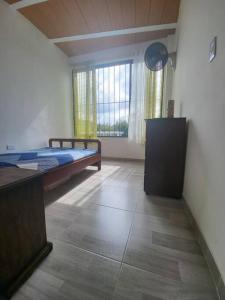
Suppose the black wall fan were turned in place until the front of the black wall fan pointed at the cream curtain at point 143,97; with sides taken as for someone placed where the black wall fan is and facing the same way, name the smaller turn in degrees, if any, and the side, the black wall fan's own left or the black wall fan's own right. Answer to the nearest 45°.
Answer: approximately 135° to the black wall fan's own right

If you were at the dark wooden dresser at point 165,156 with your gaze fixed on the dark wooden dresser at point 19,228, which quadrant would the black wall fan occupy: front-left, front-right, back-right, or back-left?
back-right

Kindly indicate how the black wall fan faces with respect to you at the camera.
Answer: facing the viewer and to the left of the viewer

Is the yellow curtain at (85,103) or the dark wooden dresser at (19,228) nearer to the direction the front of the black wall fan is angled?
the dark wooden dresser

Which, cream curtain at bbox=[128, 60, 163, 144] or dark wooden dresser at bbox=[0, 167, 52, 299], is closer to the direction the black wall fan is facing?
the dark wooden dresser

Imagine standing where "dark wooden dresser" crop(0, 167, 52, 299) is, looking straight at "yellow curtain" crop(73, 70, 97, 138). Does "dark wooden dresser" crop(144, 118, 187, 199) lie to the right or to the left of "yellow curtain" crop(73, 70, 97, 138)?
right

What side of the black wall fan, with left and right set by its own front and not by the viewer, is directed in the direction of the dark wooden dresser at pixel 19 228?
front

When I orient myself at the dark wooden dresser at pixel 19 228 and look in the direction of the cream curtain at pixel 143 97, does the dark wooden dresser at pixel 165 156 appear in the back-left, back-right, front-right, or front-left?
front-right

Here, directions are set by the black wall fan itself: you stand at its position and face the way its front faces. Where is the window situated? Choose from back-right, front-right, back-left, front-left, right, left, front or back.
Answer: right

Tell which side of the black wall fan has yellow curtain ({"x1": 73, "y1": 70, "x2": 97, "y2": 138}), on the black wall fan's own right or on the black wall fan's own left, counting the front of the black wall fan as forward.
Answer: on the black wall fan's own right
